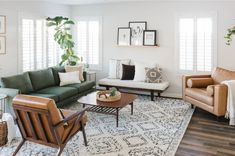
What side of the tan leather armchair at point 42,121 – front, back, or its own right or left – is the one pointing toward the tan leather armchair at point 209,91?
front

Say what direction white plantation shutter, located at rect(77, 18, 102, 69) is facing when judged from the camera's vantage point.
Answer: facing the viewer

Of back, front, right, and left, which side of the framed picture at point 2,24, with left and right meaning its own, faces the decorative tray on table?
front

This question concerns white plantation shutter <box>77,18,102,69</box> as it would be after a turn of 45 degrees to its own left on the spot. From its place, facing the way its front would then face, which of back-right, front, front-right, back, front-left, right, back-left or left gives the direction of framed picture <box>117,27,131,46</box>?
front

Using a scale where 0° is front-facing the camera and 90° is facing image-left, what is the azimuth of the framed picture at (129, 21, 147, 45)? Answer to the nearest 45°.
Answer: approximately 0°

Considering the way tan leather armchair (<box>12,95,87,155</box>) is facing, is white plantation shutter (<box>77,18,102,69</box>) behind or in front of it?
in front

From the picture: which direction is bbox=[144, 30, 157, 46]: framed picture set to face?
toward the camera

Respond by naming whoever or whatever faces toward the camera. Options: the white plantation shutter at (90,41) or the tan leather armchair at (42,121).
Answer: the white plantation shutter

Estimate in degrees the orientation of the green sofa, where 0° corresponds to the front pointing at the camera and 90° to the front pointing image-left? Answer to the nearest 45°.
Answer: approximately 315°

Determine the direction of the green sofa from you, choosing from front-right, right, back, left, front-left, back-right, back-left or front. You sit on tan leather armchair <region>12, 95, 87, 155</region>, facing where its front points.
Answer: front-left

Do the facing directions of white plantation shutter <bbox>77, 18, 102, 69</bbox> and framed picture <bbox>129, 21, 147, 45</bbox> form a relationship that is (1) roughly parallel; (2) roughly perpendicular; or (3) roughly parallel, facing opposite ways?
roughly parallel

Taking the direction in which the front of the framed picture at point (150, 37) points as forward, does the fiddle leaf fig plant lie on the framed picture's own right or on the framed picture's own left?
on the framed picture's own right

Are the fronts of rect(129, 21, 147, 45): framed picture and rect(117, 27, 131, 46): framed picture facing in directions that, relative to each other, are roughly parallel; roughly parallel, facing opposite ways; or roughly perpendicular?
roughly parallel
